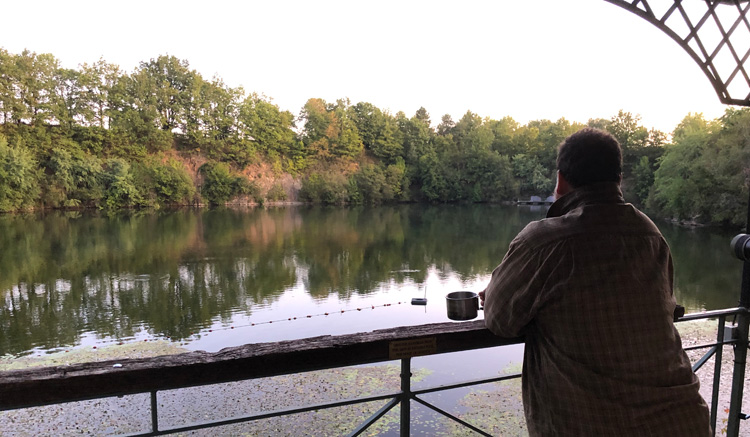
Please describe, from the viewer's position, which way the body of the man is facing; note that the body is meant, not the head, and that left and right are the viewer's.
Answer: facing away from the viewer and to the left of the viewer

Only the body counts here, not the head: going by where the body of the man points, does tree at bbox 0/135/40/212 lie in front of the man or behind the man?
in front

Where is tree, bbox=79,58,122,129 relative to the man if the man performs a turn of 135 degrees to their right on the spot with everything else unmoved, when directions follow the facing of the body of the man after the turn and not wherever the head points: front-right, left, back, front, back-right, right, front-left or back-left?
back-left

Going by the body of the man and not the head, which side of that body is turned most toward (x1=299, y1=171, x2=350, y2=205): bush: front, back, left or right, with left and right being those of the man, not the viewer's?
front

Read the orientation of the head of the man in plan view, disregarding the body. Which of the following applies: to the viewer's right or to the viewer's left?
to the viewer's left
